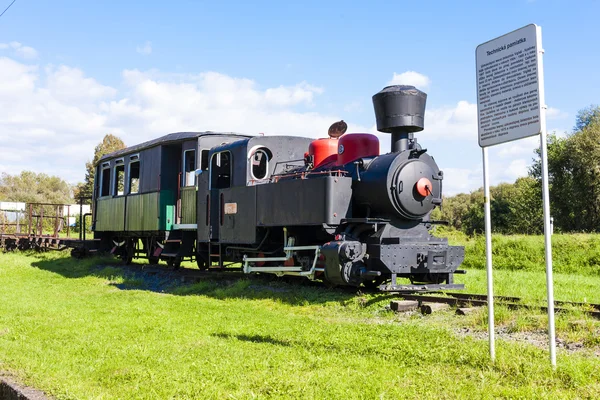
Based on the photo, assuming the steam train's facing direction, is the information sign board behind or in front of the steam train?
in front

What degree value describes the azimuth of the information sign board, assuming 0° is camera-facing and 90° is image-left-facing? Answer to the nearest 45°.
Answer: approximately 45°

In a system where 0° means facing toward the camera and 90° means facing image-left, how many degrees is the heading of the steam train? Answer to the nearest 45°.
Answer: approximately 315°

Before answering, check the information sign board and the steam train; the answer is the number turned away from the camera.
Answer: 0

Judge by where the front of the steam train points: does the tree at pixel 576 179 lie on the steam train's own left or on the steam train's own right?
on the steam train's own left

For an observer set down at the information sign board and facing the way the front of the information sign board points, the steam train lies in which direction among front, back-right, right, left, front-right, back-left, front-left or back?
right

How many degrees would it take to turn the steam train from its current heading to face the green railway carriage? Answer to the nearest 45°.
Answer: approximately 180°

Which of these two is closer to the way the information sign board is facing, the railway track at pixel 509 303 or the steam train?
the steam train

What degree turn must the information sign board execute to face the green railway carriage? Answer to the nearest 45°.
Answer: approximately 90° to its right
